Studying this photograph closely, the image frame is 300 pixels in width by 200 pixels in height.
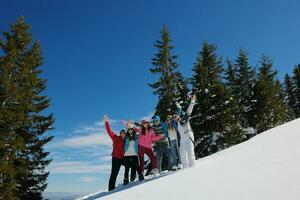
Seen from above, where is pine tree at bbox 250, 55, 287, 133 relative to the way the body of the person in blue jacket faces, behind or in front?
behind

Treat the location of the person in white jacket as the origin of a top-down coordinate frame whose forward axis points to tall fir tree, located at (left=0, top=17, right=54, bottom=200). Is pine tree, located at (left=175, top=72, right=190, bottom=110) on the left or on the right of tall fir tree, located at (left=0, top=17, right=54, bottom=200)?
right

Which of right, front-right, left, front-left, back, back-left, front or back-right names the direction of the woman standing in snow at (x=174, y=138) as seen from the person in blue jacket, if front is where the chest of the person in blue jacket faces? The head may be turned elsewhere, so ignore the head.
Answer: left

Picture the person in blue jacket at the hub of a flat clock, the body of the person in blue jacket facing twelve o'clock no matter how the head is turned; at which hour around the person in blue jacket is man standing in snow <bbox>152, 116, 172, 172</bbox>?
The man standing in snow is roughly at 8 o'clock from the person in blue jacket.

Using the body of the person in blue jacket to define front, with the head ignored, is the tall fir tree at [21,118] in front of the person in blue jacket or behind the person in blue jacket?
behind

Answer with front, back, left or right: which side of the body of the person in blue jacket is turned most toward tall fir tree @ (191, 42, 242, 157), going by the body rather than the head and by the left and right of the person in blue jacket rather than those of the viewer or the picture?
back

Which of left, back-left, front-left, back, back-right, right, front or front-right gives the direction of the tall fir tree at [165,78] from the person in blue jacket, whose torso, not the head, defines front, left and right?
back

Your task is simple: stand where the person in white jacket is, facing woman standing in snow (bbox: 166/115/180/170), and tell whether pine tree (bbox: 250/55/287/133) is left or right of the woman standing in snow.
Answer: right

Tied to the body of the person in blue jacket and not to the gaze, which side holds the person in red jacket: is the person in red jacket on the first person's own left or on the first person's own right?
on the first person's own right

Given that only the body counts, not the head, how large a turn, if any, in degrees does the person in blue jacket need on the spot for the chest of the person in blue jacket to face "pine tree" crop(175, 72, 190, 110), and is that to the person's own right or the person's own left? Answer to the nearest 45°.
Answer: approximately 180°

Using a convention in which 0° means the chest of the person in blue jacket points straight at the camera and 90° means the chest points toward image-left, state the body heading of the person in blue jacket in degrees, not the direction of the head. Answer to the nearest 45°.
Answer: approximately 0°

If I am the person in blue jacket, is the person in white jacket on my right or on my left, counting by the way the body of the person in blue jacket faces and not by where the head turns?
on my left
